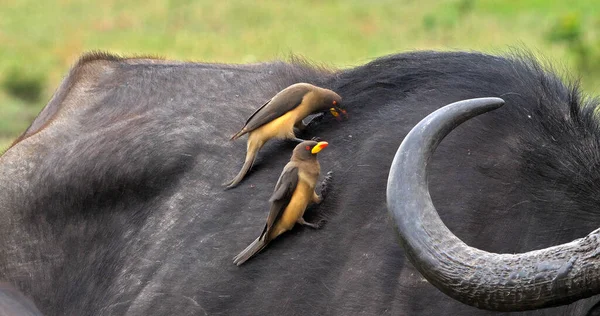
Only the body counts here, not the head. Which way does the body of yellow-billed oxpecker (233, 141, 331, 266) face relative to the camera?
to the viewer's right

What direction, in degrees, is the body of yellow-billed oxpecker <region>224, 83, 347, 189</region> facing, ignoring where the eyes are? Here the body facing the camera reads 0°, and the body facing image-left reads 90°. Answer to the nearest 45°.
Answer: approximately 270°

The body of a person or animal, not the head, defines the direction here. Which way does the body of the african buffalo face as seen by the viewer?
to the viewer's right

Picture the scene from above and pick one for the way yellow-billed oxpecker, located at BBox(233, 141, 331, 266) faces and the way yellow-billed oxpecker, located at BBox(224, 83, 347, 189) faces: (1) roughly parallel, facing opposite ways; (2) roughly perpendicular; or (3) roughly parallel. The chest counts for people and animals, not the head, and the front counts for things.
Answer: roughly parallel

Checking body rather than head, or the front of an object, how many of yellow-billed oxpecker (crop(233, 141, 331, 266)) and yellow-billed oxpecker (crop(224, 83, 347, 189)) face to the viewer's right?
2
